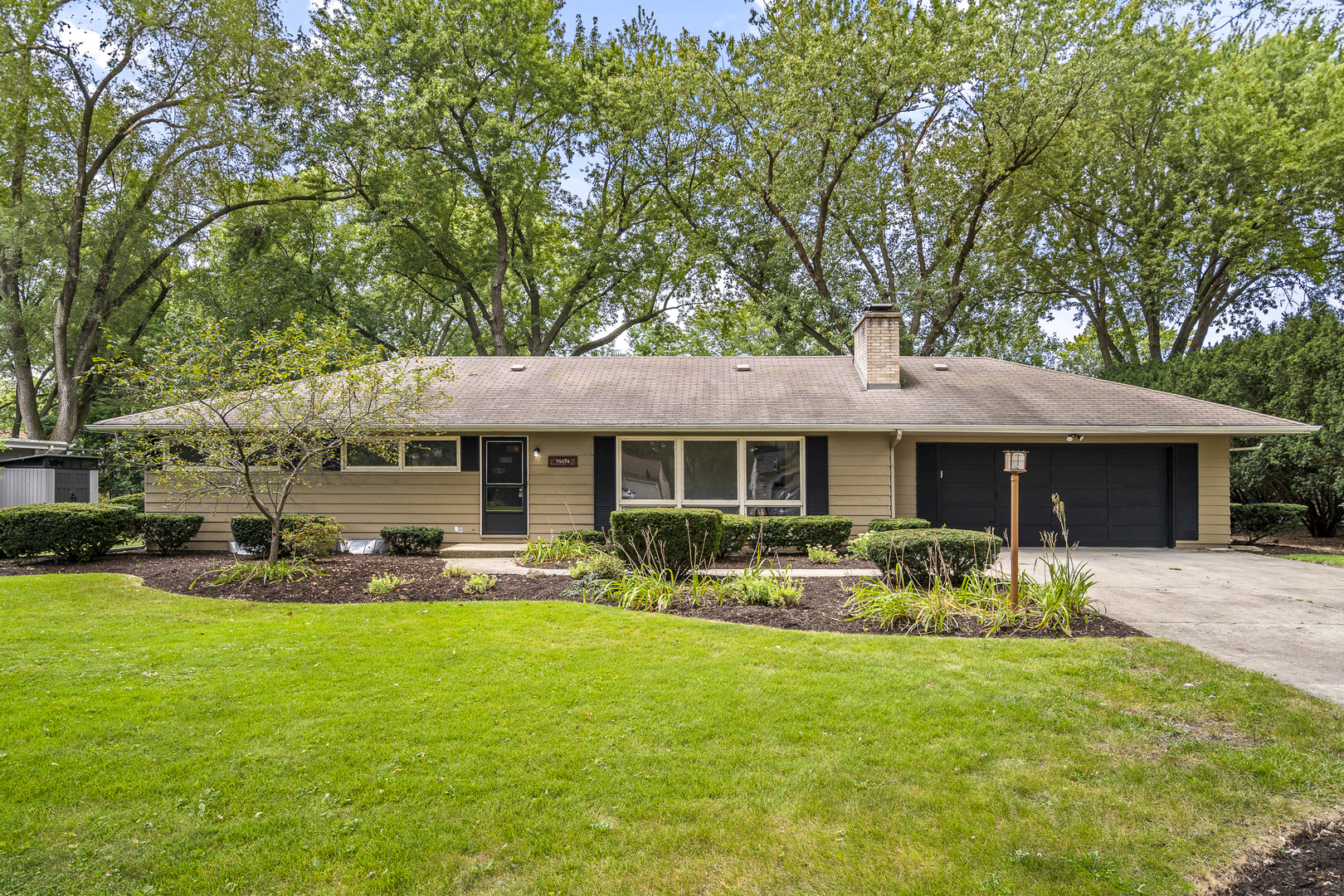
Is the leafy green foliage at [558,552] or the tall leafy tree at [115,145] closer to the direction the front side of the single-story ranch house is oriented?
the leafy green foliage

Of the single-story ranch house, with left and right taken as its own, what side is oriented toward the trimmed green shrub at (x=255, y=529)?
right

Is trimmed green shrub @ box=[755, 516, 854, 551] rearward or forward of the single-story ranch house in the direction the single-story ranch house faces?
forward

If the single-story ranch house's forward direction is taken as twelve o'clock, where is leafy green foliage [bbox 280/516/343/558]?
The leafy green foliage is roughly at 2 o'clock from the single-story ranch house.

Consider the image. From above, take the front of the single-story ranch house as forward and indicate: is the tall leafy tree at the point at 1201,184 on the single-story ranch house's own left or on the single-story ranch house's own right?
on the single-story ranch house's own left

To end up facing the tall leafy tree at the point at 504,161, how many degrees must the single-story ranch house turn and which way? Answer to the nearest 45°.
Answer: approximately 135° to its right

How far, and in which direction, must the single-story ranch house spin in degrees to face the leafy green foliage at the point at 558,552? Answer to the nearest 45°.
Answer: approximately 45° to its right

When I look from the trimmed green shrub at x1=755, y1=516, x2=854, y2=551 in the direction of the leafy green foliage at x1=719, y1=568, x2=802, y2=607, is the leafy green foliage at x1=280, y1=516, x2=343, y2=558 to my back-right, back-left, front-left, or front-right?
front-right

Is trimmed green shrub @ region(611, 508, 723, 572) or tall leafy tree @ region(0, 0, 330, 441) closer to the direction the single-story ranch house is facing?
the trimmed green shrub

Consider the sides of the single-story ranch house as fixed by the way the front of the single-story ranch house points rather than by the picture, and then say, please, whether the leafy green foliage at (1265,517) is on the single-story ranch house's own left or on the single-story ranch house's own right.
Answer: on the single-story ranch house's own left

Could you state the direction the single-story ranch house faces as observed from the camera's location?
facing the viewer

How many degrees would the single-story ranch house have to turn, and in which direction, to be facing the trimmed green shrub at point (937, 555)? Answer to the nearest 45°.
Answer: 0° — it already faces it
